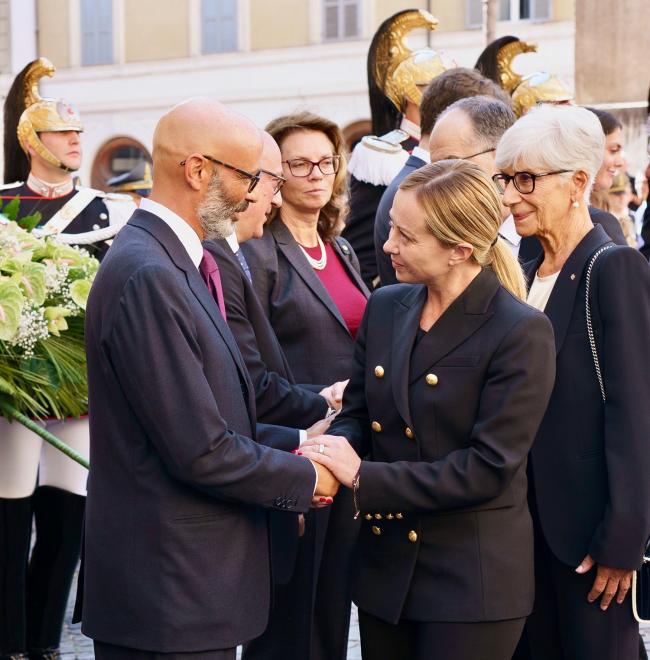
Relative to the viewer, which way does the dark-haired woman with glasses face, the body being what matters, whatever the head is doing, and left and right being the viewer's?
facing the viewer and to the right of the viewer

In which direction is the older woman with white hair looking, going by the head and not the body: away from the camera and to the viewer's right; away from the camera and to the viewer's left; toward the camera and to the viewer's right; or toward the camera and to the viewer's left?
toward the camera and to the viewer's left

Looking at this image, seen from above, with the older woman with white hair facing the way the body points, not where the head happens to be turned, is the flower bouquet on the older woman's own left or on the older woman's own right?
on the older woman's own right

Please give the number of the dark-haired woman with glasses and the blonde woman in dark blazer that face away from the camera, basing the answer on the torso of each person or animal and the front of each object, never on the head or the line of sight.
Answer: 0

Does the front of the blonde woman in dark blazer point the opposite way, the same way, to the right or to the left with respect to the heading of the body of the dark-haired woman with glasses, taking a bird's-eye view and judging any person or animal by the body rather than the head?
to the right

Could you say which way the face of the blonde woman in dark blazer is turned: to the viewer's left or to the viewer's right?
to the viewer's left

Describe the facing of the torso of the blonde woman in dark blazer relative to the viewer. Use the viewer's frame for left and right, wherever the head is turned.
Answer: facing the viewer and to the left of the viewer

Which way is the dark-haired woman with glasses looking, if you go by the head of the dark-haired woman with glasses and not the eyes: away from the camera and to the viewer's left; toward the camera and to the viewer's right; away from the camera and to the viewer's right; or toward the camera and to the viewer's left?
toward the camera and to the viewer's right
